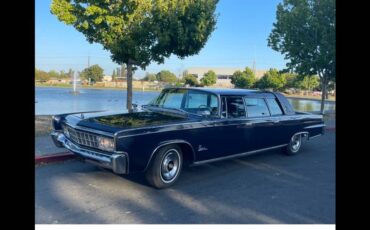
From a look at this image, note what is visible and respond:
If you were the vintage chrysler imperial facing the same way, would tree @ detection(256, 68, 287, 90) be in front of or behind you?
behind

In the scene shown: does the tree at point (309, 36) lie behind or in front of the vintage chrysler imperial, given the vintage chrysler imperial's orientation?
behind

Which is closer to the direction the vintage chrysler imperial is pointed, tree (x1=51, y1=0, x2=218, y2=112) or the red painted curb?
the red painted curb

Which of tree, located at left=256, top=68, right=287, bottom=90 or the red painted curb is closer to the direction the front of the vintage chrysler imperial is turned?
the red painted curb

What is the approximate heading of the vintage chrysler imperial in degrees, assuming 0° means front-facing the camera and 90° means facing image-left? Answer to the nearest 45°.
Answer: approximately 45°

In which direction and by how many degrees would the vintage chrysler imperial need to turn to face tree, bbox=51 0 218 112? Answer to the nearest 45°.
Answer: approximately 135° to its right

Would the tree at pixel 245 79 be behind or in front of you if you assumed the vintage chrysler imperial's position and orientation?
behind
